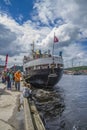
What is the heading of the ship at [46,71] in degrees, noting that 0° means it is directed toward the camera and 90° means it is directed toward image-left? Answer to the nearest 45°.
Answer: approximately 135°
